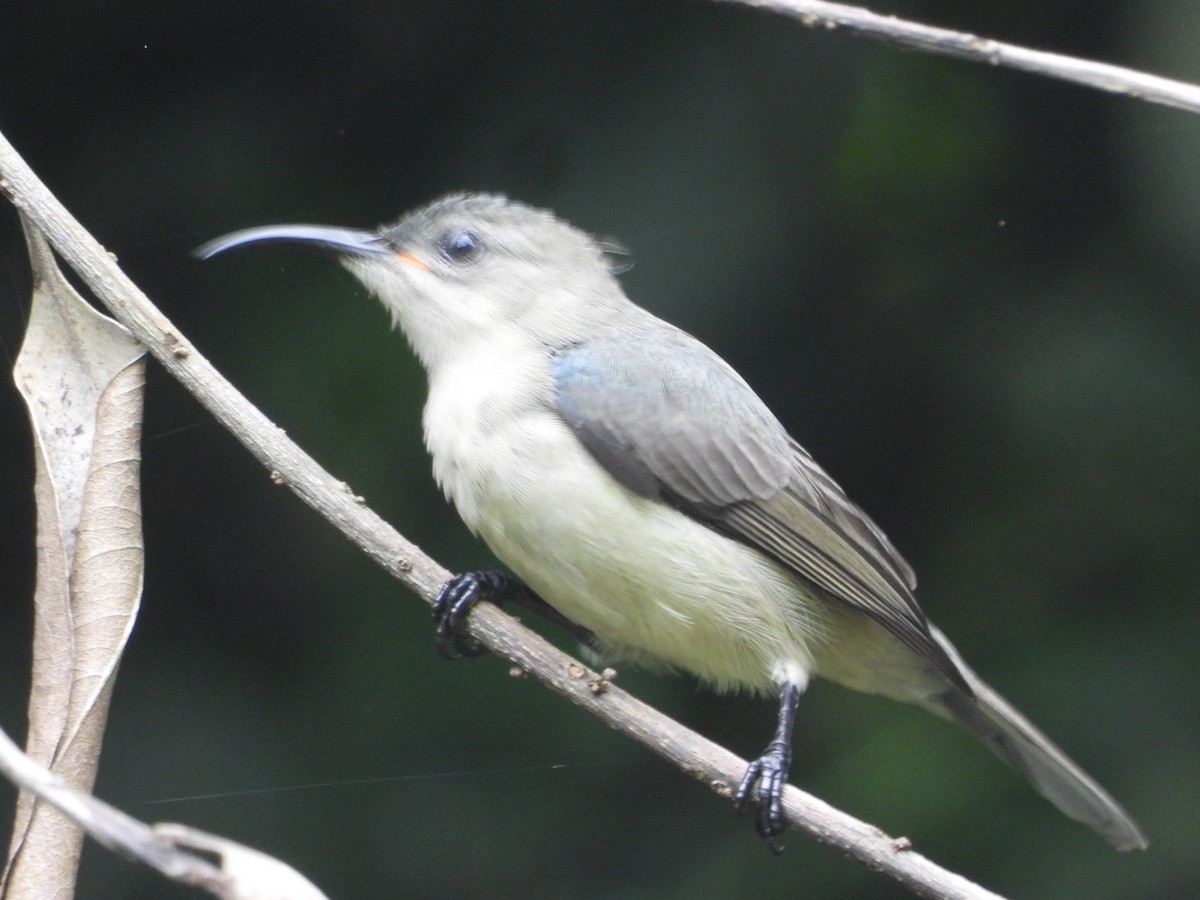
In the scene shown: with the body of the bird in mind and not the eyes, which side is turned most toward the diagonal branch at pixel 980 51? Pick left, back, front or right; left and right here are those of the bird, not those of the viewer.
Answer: back

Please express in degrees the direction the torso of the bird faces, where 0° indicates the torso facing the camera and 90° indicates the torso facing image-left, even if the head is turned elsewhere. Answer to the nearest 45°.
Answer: approximately 90°
